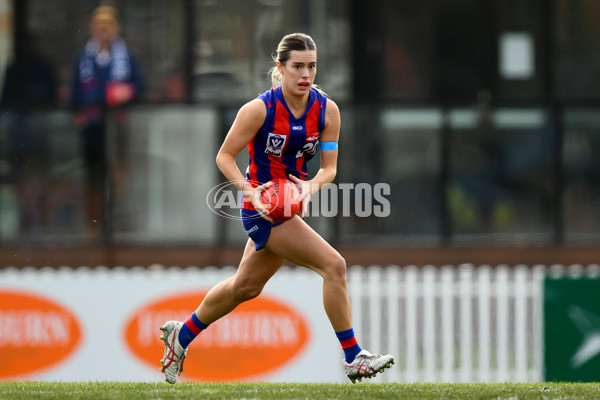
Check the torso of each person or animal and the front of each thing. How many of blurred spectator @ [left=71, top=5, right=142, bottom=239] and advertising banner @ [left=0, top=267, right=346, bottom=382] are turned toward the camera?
2

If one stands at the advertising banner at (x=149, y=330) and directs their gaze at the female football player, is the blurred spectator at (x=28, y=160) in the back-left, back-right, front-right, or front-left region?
back-right

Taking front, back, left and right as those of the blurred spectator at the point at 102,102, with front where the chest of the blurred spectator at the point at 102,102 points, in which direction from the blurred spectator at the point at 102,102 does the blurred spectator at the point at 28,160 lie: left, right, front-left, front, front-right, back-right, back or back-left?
right

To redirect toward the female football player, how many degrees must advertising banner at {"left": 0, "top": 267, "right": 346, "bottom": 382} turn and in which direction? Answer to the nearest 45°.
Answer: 0° — it already faces them

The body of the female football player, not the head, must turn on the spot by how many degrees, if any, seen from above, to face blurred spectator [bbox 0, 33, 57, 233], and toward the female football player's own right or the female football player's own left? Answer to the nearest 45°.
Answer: approximately 180°

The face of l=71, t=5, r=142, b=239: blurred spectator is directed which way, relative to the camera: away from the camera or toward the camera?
toward the camera

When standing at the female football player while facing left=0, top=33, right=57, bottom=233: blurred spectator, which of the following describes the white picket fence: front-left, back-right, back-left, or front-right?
front-right

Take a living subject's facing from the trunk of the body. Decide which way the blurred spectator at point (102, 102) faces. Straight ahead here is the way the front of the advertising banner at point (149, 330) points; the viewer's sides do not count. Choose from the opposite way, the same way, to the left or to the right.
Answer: the same way

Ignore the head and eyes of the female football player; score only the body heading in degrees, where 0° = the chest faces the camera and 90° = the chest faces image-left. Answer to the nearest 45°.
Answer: approximately 315°

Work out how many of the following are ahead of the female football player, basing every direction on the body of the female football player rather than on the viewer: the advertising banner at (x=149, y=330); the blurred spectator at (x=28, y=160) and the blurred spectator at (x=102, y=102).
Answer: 0

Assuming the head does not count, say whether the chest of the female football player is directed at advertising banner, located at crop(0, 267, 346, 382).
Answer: no

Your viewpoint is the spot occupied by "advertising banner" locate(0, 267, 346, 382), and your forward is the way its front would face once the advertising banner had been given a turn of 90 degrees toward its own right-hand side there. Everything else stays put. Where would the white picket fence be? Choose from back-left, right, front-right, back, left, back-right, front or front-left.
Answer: back

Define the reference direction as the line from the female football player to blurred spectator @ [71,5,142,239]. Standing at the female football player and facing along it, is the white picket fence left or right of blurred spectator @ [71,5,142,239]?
right

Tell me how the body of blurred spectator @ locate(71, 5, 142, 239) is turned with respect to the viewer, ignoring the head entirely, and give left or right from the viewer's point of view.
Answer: facing the viewer

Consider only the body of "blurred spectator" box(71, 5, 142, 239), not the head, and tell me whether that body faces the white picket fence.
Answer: no

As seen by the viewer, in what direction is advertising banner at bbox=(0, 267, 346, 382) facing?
toward the camera
